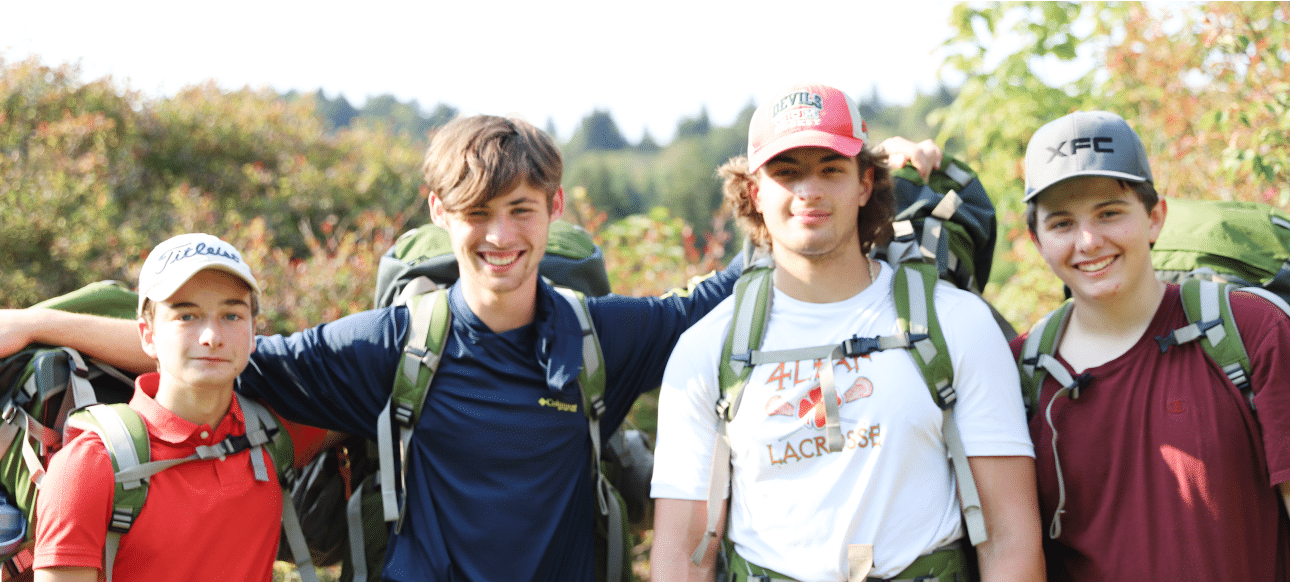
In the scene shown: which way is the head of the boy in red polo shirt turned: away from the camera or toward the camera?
toward the camera

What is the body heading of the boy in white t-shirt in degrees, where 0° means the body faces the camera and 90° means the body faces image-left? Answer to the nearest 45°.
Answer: approximately 0°

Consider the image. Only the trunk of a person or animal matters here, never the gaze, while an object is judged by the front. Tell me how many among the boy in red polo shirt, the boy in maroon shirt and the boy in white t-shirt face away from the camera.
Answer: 0

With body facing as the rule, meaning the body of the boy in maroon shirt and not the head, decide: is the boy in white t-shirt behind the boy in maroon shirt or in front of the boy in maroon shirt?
in front

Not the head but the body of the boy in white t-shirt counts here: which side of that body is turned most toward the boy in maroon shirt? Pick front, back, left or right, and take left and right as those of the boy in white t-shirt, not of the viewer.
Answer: left

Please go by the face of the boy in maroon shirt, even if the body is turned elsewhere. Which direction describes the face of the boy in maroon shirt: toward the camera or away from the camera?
toward the camera

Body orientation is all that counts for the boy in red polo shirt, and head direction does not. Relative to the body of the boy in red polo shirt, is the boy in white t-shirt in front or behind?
in front

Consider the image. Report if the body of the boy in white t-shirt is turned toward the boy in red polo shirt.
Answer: no

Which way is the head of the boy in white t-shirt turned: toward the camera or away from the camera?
toward the camera

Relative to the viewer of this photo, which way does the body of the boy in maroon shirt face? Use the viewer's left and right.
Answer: facing the viewer and to the left of the viewer

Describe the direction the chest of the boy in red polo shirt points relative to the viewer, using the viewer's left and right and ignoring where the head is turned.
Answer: facing the viewer and to the right of the viewer
